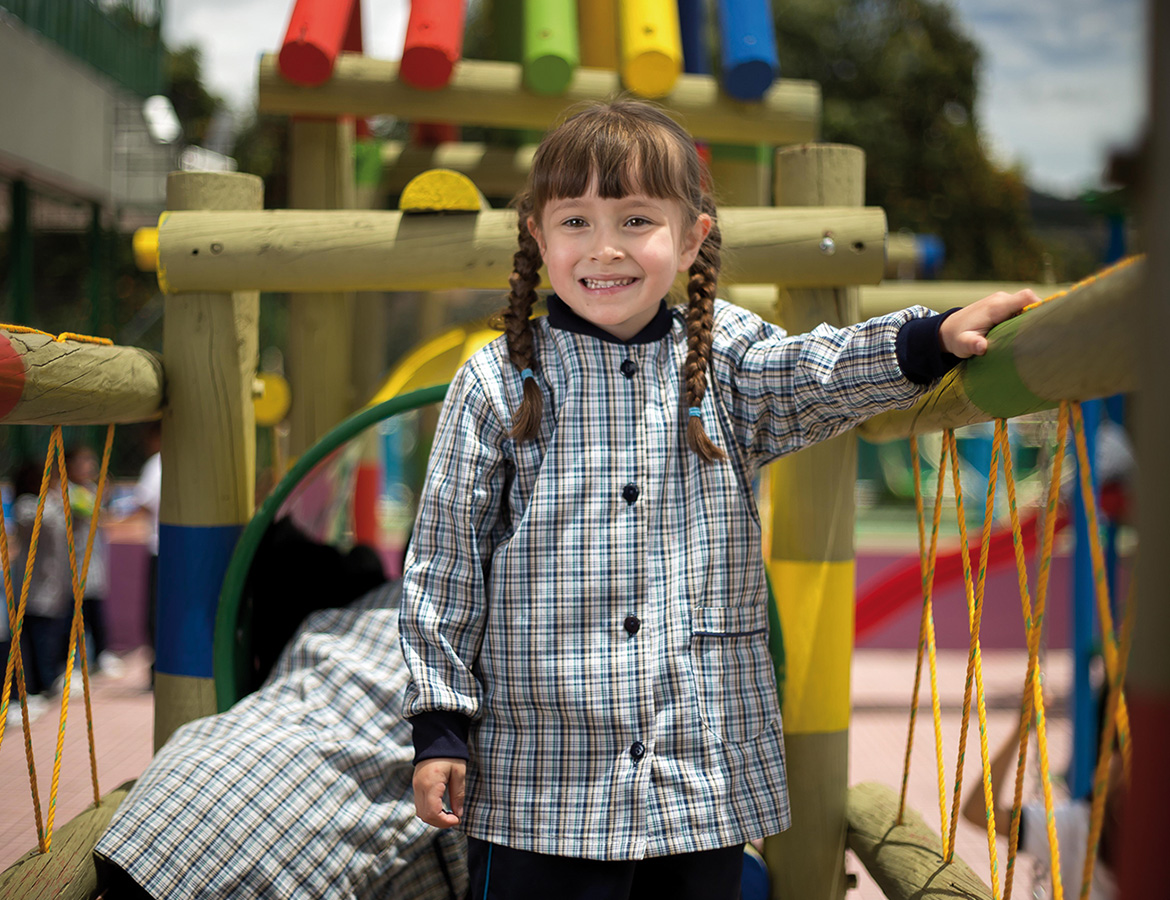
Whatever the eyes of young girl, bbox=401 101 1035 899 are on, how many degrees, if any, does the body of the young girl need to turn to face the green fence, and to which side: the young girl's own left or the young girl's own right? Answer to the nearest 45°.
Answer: approximately 135° to the young girl's own right

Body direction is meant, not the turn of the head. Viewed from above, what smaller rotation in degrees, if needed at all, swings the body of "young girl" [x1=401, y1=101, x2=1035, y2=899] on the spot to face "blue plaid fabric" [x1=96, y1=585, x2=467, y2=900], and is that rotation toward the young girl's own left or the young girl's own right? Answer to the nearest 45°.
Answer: approximately 135° to the young girl's own right

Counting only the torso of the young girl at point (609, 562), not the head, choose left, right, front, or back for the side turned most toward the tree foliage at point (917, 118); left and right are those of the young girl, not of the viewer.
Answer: back

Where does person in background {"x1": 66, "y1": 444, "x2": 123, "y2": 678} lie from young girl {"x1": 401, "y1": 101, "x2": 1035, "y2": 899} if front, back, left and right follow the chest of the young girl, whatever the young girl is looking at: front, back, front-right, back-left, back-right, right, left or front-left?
back-right

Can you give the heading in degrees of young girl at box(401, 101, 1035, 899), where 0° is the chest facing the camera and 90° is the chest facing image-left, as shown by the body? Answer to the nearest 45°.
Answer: approximately 0°

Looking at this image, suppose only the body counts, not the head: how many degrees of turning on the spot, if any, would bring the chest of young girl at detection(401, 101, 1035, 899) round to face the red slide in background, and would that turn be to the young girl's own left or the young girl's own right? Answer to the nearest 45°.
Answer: approximately 180°
